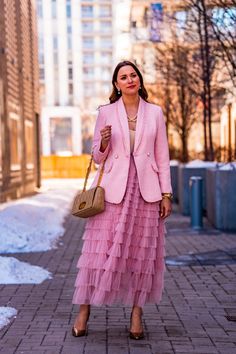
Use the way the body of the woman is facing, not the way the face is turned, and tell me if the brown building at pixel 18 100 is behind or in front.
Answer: behind

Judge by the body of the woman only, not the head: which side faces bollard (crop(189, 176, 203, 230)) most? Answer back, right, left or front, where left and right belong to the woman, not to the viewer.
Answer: back

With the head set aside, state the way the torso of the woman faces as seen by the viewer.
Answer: toward the camera

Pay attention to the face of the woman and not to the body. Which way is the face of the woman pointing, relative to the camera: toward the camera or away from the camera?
toward the camera

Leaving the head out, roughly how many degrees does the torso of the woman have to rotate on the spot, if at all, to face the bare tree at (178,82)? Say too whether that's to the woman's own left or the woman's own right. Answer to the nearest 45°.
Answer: approximately 180°

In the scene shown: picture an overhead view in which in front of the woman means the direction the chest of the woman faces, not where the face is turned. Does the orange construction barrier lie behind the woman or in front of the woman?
behind
